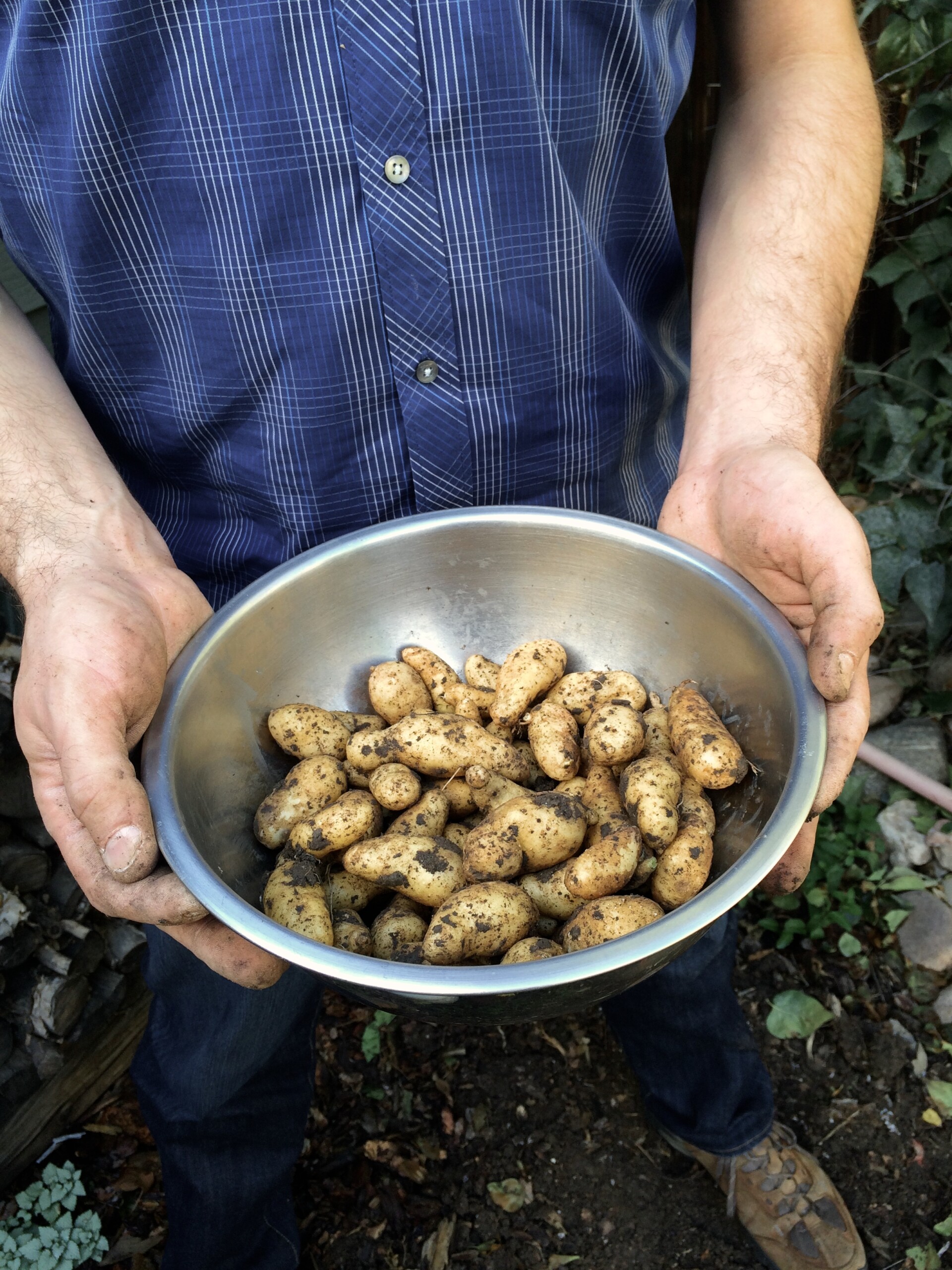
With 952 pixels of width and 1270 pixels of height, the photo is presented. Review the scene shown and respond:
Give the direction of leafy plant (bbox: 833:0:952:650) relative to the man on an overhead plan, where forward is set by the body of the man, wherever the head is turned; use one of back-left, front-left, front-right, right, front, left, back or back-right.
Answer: back-left

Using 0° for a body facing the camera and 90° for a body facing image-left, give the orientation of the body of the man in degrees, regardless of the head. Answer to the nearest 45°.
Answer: approximately 0°
